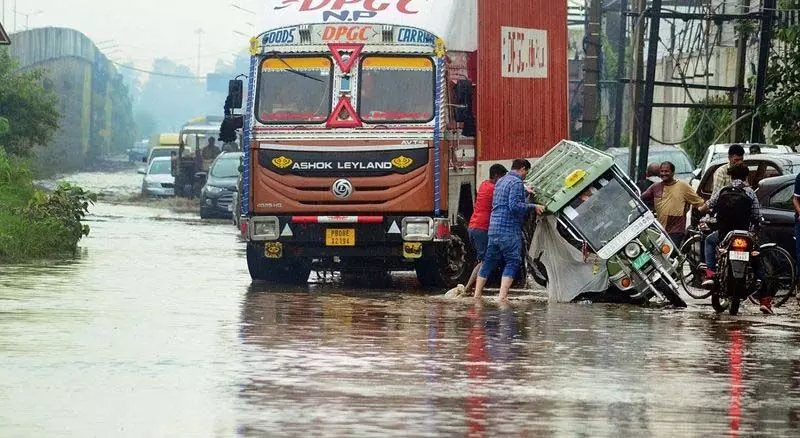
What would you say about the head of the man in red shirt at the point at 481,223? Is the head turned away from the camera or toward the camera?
away from the camera

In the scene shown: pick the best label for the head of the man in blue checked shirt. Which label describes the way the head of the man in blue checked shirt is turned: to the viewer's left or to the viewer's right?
to the viewer's right

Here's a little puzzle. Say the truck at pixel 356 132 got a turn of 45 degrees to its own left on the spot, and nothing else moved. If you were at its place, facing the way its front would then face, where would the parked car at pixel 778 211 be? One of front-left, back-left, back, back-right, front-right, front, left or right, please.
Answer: front-left

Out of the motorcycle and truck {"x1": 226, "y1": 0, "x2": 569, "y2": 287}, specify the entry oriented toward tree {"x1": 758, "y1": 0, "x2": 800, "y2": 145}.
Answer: the motorcycle

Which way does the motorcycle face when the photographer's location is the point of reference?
facing away from the viewer

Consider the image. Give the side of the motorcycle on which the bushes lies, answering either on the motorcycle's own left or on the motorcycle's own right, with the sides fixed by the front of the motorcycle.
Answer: on the motorcycle's own left

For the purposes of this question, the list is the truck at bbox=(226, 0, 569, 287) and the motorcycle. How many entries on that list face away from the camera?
1

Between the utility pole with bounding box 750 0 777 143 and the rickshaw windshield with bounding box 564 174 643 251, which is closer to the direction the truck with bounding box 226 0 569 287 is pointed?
the rickshaw windshield

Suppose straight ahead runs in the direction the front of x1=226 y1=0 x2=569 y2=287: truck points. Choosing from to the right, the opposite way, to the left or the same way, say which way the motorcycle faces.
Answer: the opposite way

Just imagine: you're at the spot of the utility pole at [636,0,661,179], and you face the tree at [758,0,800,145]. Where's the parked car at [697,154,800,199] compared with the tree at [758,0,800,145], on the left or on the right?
right

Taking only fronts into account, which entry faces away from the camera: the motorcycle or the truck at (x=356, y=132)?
the motorcycle
